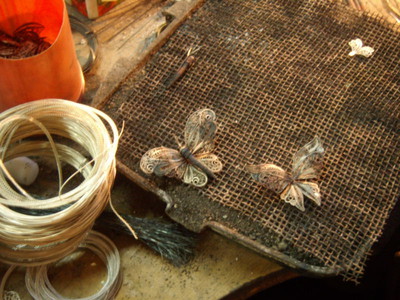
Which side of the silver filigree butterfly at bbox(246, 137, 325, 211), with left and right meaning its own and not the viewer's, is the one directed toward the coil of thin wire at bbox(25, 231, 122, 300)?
left

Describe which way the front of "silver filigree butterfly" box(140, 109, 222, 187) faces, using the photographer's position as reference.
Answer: facing away from the viewer and to the left of the viewer

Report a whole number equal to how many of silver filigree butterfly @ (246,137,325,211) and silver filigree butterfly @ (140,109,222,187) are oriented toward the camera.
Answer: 0

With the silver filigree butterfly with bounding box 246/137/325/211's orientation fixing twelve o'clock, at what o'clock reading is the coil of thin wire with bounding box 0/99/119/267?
The coil of thin wire is roughly at 10 o'clock from the silver filigree butterfly.

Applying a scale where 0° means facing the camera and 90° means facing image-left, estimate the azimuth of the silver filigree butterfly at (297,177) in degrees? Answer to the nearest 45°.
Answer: approximately 135°

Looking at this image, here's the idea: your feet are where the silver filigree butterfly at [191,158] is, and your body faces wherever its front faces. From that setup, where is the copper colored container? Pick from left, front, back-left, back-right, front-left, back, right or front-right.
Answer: front

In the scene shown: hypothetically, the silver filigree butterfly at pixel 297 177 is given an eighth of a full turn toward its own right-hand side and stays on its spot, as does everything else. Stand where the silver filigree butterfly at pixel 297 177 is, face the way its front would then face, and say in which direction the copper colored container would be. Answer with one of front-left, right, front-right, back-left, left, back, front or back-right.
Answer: left
